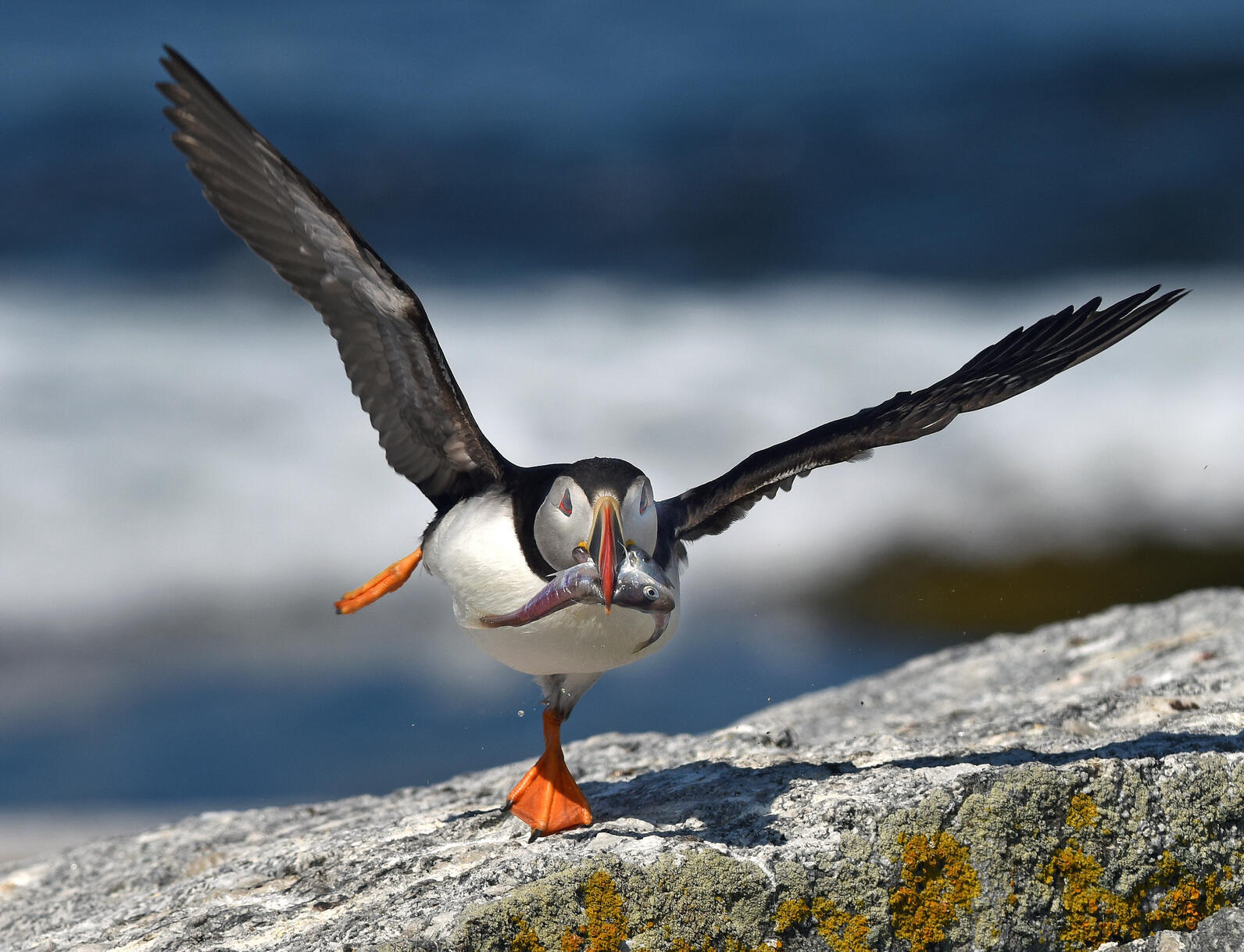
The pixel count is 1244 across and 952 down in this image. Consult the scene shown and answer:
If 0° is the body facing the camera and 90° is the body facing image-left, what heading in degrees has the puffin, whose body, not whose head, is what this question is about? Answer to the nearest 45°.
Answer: approximately 0°
